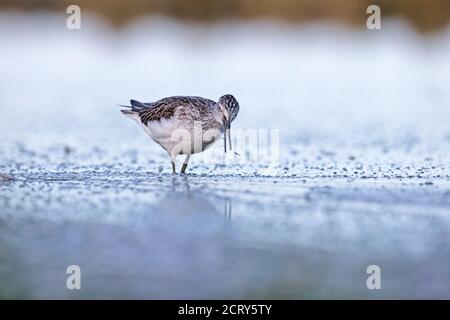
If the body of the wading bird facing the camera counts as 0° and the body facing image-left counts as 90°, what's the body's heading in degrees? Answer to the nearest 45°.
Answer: approximately 270°
